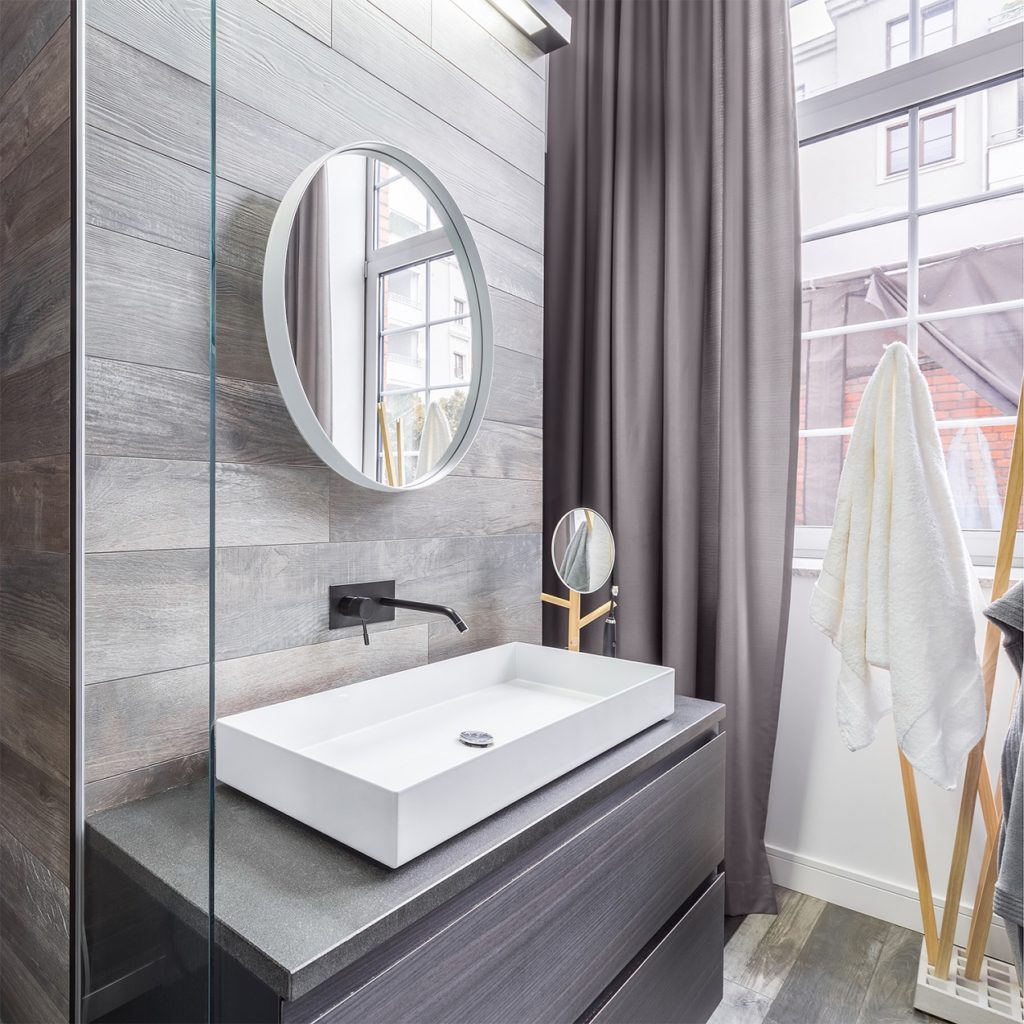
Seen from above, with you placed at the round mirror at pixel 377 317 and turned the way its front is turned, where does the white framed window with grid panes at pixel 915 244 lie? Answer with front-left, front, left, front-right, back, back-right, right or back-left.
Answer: front-left

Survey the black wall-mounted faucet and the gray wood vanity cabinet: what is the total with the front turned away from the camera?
0

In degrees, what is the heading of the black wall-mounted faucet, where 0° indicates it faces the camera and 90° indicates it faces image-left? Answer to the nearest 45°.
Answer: approximately 315°

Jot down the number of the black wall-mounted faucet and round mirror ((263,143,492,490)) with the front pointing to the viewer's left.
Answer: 0

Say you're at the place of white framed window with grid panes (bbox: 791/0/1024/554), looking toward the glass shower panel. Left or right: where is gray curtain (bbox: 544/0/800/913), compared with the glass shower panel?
right

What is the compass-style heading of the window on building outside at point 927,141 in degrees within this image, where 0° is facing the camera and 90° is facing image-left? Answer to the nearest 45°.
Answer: approximately 45°

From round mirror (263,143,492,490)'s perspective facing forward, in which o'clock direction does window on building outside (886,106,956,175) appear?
The window on building outside is roughly at 10 o'clock from the round mirror.

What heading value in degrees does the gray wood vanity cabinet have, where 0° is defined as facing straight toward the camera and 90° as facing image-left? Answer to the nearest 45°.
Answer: approximately 315°

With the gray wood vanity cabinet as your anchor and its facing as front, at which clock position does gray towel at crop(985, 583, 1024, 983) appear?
The gray towel is roughly at 10 o'clock from the gray wood vanity cabinet.

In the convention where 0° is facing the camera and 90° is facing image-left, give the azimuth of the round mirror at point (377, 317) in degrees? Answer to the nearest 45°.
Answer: approximately 315°

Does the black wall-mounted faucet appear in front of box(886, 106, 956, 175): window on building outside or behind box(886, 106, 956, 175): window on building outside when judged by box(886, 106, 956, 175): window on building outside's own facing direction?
in front

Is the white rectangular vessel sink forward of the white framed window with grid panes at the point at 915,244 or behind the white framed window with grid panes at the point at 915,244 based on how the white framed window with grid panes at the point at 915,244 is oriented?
forward

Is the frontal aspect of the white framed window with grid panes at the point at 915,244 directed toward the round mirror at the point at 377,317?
yes
